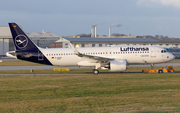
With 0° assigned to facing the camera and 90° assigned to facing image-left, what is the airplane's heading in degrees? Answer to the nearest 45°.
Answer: approximately 270°
